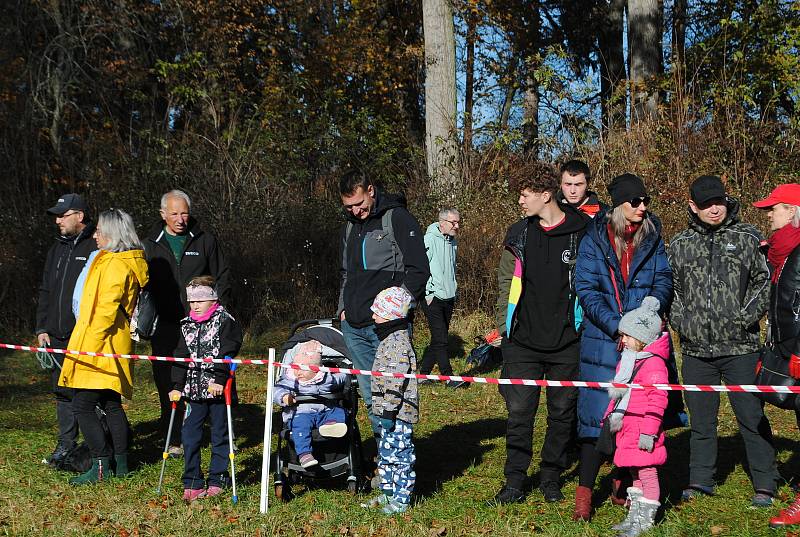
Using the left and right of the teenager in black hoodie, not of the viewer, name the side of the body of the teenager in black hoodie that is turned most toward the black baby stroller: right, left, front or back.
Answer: right

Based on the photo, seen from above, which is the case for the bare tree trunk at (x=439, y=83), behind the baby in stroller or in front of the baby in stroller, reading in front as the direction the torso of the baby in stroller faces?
behind

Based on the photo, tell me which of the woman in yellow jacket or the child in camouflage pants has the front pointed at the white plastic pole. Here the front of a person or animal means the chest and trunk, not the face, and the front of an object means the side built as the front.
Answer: the child in camouflage pants

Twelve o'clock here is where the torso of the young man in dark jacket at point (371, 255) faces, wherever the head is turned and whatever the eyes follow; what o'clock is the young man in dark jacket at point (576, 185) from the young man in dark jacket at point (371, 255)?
the young man in dark jacket at point (576, 185) is roughly at 7 o'clock from the young man in dark jacket at point (371, 255).

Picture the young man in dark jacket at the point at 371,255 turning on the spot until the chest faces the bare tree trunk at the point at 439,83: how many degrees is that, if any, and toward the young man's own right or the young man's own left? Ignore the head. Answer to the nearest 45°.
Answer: approximately 135° to the young man's own right

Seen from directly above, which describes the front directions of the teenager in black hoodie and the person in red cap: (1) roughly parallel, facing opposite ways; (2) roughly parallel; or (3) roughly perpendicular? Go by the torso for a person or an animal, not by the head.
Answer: roughly perpendicular
